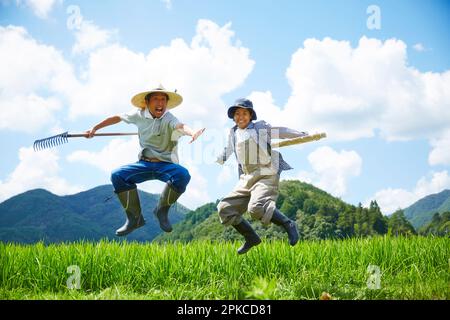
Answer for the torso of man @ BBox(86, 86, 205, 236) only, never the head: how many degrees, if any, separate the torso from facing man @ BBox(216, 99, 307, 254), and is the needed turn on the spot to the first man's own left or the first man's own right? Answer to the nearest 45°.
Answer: approximately 90° to the first man's own left

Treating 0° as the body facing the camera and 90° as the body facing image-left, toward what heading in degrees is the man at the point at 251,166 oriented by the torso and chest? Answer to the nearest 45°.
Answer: approximately 45°

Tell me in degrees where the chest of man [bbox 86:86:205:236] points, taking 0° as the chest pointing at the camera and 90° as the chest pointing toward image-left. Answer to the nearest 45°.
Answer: approximately 0°

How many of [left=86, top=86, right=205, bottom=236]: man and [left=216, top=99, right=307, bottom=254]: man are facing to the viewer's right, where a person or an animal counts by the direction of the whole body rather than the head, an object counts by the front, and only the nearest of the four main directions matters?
0
